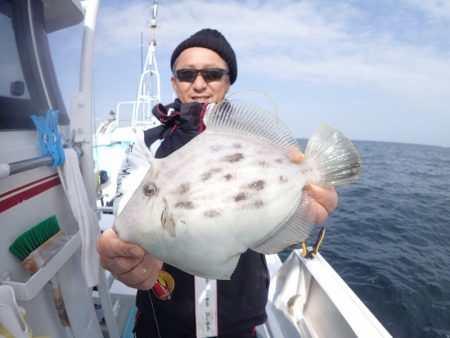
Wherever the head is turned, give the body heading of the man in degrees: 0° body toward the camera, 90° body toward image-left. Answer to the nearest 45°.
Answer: approximately 0°

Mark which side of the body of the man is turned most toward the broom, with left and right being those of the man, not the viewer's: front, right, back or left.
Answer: right
